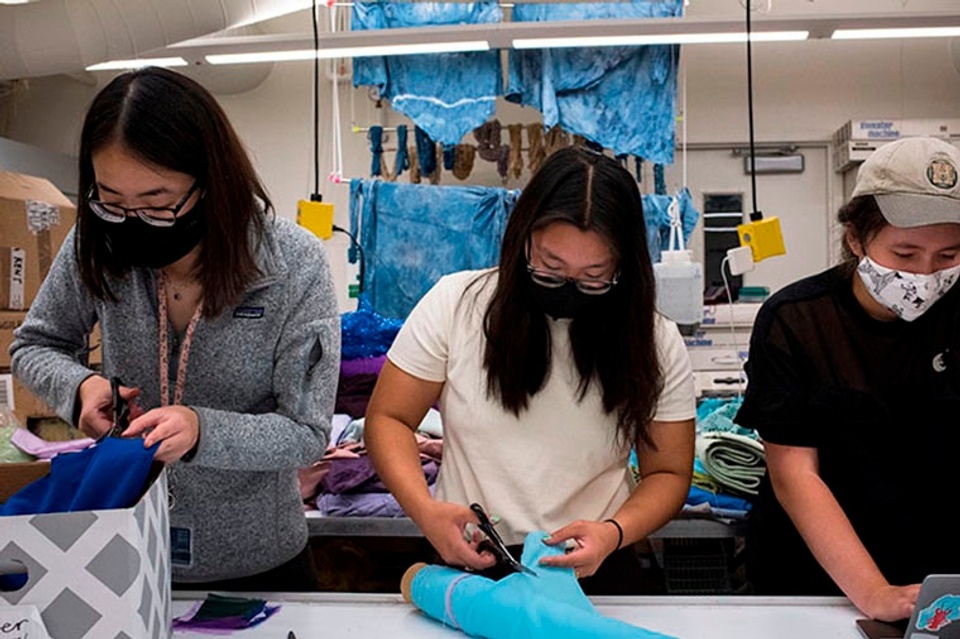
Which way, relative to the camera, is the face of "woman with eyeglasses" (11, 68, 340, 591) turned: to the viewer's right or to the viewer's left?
to the viewer's left

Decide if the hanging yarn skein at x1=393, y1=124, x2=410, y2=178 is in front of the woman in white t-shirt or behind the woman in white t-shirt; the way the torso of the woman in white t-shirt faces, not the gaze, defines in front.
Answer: behind

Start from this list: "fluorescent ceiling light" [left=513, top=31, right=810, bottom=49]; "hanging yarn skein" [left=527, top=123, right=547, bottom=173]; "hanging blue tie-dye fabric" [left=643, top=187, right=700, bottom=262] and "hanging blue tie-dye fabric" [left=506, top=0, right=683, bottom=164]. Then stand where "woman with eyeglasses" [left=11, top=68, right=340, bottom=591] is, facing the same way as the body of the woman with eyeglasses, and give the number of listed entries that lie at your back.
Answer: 4

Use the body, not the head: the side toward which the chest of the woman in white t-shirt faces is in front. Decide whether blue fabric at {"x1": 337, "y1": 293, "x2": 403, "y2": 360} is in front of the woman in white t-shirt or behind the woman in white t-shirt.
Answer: behind

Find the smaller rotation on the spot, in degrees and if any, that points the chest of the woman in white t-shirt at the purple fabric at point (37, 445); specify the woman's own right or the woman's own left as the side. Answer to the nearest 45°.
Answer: approximately 135° to the woman's own right

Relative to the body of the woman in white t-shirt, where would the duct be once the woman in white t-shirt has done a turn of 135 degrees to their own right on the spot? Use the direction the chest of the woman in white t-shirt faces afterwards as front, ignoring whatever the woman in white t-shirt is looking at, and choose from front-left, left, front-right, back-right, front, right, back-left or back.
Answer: front

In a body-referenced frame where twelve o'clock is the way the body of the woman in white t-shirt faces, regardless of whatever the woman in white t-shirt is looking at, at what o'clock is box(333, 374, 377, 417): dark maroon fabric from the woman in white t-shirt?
The dark maroon fabric is roughly at 5 o'clock from the woman in white t-shirt.

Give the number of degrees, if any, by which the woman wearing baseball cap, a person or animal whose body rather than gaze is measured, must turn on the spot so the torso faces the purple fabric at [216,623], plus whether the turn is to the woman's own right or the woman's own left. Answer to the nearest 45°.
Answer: approximately 90° to the woman's own right

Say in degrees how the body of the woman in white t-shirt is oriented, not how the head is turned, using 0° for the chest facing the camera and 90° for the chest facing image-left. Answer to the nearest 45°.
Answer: approximately 0°

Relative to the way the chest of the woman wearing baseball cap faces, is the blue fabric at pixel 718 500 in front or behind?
behind
